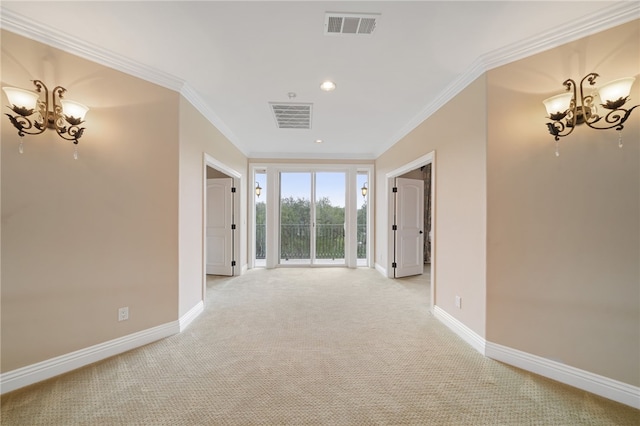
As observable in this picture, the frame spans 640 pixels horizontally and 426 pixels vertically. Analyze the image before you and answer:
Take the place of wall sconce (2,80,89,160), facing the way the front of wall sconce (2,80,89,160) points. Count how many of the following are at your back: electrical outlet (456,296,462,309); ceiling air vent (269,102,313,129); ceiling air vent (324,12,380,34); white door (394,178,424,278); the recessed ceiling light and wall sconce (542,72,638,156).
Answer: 0

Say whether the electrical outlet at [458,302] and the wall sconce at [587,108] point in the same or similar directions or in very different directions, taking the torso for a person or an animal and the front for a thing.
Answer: same or similar directions

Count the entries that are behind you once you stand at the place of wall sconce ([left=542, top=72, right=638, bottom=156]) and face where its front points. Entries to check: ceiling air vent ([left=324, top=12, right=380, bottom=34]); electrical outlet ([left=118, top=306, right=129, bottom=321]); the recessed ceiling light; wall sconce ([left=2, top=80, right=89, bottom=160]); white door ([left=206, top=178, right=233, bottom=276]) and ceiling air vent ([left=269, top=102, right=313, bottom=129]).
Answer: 0

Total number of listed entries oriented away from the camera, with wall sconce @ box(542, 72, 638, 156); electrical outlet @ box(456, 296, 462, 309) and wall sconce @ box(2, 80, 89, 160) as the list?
0

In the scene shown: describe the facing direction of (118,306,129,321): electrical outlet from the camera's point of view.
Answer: facing the viewer and to the right of the viewer

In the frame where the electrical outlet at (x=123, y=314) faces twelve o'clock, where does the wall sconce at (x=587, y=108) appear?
The wall sconce is roughly at 12 o'clock from the electrical outlet.

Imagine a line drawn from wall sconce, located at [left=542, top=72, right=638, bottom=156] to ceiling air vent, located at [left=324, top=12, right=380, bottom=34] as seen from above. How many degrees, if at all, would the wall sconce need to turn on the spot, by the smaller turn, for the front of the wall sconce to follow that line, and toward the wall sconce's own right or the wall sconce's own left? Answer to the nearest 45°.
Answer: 0° — it already faces it

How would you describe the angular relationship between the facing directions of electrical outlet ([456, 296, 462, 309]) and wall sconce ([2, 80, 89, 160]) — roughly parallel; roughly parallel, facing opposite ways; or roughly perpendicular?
roughly parallel, facing opposite ways

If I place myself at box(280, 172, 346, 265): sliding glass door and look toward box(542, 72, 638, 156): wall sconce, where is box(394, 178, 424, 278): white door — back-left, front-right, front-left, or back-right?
front-left

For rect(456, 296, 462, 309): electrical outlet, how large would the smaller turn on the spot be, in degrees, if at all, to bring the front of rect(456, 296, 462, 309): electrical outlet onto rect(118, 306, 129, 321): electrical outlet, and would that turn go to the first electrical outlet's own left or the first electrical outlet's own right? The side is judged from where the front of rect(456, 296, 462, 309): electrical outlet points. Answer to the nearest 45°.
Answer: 0° — it already faces it

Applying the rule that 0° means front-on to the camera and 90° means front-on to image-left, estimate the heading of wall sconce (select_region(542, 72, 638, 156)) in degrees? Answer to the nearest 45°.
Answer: approximately 45°

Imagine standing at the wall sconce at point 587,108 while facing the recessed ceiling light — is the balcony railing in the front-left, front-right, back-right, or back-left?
front-right

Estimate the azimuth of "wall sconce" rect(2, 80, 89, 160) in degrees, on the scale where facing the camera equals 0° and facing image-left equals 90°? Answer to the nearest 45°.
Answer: approximately 315°

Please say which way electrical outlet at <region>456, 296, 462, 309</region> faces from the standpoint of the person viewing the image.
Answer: facing the viewer and to the left of the viewer

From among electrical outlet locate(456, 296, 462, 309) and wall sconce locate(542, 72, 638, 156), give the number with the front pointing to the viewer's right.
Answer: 0

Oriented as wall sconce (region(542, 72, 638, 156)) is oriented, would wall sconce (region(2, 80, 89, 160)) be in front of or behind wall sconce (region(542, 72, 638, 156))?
in front

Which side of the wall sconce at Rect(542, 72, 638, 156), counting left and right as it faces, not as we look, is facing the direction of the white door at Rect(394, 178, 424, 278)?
right

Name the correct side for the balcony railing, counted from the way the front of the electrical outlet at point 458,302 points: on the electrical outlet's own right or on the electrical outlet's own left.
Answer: on the electrical outlet's own right

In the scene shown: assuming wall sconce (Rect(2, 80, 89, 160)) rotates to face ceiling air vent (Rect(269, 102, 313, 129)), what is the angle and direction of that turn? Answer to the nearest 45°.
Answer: approximately 45° to its left

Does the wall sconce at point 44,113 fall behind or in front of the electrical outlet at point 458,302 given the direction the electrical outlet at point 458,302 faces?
in front

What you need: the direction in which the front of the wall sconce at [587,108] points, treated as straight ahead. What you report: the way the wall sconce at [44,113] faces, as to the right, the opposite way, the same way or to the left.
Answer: the opposite way
